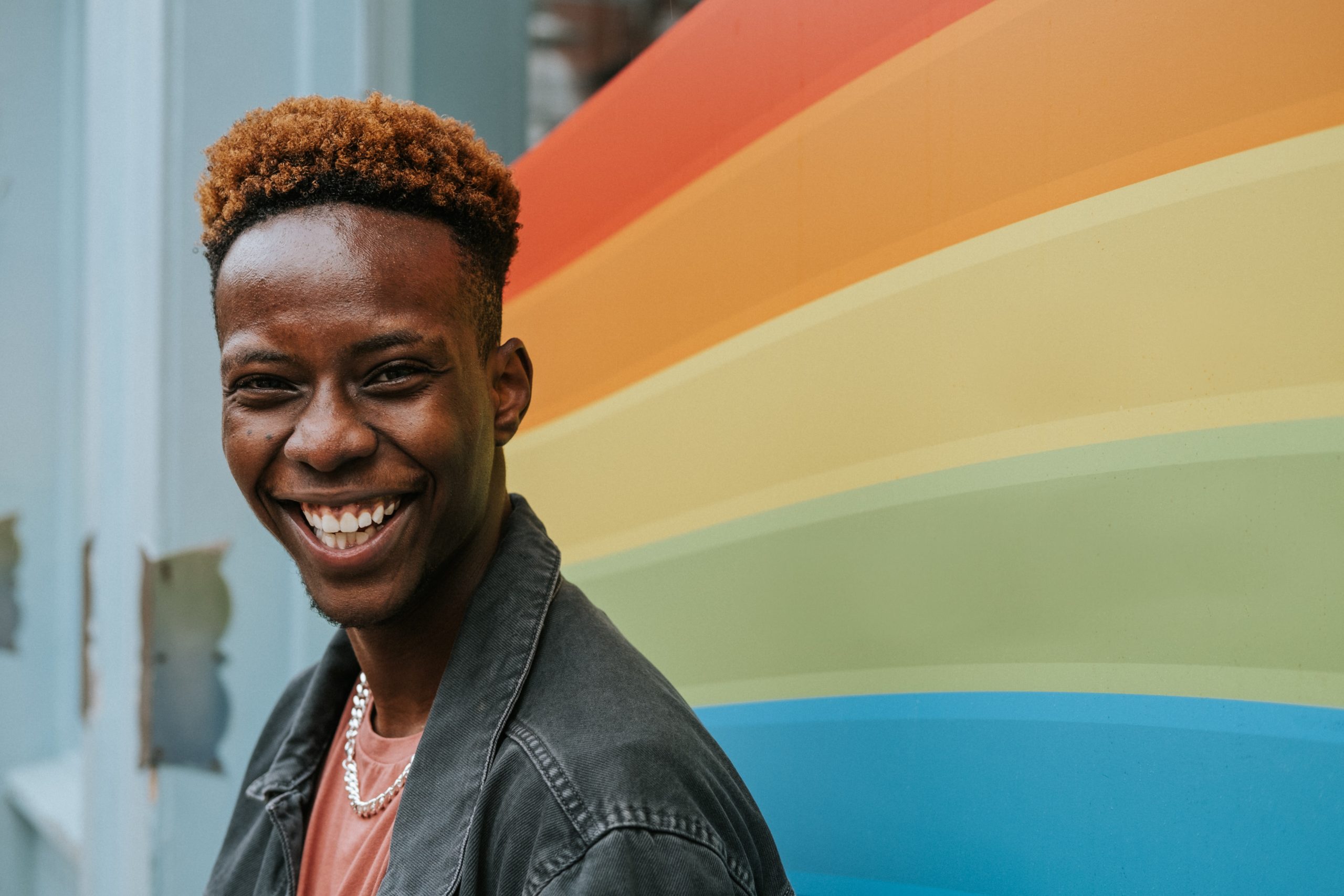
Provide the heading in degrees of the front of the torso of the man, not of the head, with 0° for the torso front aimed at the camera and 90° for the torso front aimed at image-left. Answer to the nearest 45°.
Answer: approximately 45°
